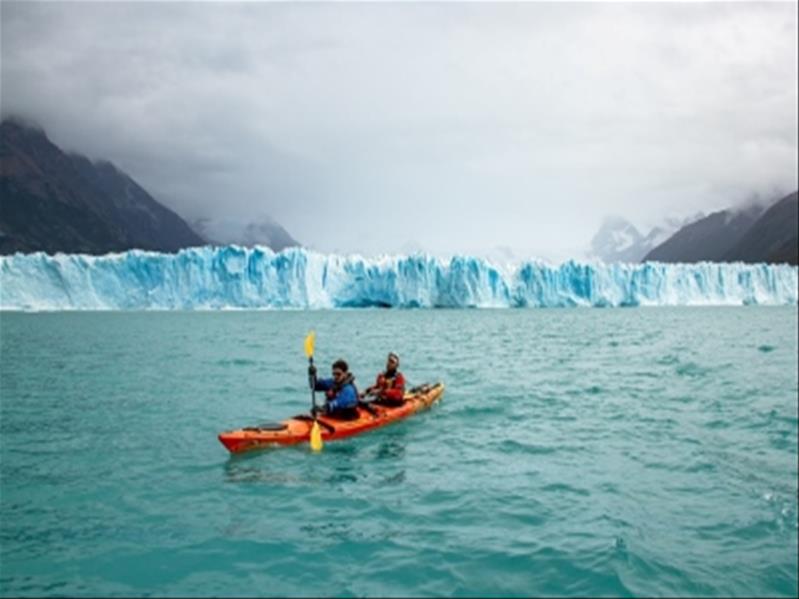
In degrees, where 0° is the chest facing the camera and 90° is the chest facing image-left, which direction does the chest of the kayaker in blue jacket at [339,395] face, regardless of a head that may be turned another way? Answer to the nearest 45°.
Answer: approximately 45°

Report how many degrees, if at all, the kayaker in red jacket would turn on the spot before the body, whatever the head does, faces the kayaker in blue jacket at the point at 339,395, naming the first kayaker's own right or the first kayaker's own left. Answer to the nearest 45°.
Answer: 0° — they already face them

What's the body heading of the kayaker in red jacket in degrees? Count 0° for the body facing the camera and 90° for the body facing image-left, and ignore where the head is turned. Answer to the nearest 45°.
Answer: approximately 45°

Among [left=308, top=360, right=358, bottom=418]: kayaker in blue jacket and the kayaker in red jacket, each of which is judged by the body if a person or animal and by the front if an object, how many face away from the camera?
0

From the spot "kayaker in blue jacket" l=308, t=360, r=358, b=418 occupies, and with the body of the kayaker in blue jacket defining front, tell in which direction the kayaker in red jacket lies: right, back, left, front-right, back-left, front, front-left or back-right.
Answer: back
